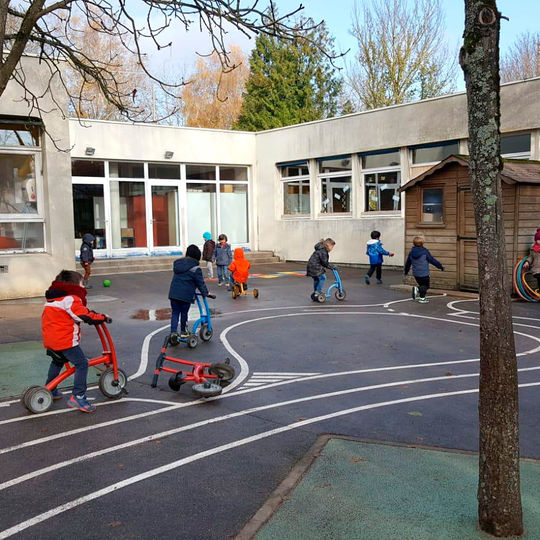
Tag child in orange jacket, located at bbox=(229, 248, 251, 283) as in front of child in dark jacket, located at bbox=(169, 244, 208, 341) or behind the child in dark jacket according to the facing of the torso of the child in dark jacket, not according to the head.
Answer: in front

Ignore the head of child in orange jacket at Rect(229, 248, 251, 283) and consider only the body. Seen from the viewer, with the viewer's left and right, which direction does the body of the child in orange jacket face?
facing away from the viewer

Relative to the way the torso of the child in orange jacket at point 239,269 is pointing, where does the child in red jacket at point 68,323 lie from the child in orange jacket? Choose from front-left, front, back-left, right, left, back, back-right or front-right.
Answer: back

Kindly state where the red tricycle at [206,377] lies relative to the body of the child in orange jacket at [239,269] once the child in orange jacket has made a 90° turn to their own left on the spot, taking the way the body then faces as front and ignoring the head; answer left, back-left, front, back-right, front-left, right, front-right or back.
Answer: left

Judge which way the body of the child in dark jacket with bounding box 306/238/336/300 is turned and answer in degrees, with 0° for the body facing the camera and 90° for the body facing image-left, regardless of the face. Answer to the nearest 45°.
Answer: approximately 270°

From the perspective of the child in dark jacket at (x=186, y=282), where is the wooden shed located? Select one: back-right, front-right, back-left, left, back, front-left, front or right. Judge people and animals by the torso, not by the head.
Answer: front

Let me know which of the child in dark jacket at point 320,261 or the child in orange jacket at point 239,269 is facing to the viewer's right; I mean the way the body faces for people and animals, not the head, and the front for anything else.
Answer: the child in dark jacket

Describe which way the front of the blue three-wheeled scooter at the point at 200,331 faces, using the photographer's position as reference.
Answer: facing away from the viewer and to the right of the viewer

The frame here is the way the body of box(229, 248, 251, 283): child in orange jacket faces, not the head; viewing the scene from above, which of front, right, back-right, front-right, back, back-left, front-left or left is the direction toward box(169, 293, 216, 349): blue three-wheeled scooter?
back

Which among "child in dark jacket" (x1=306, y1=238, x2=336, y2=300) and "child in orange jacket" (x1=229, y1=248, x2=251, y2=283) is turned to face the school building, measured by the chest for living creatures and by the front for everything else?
the child in orange jacket

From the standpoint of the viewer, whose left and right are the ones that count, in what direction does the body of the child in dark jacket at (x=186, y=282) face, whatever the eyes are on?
facing away from the viewer and to the right of the viewer

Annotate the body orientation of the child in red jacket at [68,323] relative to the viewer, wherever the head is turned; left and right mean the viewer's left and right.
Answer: facing away from the viewer and to the right of the viewer

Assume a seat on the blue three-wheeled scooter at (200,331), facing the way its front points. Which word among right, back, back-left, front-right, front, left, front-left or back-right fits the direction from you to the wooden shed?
front
